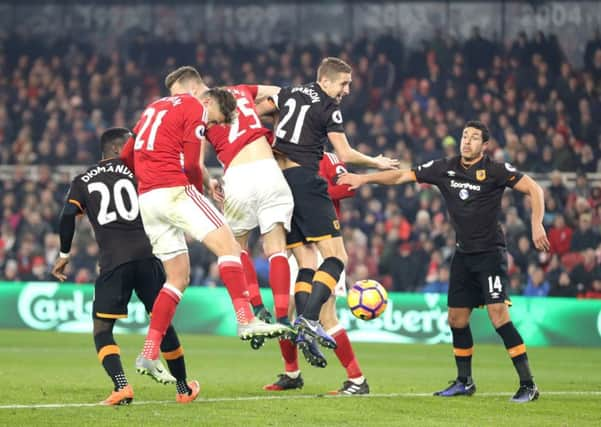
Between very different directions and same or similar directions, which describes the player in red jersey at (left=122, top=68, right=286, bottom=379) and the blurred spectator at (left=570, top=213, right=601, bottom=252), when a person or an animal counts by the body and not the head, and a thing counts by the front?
very different directions

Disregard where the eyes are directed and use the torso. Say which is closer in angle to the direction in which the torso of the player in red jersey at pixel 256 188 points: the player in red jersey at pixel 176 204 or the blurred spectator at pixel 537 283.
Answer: the blurred spectator

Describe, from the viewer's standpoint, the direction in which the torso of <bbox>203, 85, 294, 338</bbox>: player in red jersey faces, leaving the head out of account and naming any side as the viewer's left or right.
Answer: facing away from the viewer

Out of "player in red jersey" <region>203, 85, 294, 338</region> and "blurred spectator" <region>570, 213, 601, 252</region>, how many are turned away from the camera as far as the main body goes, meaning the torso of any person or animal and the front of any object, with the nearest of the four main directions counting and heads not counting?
1

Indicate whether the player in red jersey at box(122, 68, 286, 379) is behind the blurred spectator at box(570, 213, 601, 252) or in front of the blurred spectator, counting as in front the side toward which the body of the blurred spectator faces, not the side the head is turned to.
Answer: in front

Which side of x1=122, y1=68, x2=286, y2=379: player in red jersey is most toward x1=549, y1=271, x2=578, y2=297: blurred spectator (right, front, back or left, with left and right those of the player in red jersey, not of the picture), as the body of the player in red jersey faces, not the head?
front

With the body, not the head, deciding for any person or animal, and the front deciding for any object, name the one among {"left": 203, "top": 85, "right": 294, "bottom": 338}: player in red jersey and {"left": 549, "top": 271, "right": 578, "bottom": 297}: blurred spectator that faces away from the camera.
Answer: the player in red jersey

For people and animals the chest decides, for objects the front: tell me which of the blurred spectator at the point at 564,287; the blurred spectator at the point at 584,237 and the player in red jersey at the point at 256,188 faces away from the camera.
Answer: the player in red jersey
